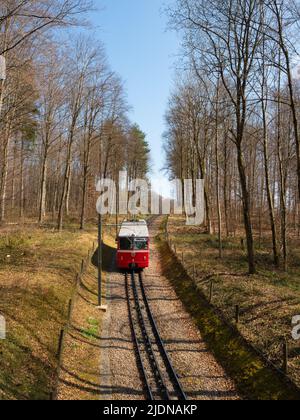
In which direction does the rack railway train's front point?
toward the camera

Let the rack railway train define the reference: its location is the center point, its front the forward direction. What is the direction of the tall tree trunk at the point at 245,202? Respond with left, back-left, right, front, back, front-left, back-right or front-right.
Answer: front-left

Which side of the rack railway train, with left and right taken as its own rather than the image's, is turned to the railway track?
front

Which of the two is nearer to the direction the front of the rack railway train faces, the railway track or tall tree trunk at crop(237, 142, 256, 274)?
the railway track

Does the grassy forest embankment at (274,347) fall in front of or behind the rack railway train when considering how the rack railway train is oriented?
in front

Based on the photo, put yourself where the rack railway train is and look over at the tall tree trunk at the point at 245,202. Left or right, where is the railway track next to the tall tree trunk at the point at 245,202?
right
